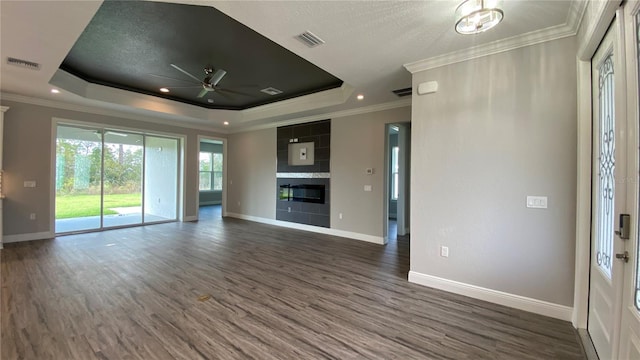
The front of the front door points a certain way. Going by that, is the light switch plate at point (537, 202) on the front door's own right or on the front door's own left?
on the front door's own right

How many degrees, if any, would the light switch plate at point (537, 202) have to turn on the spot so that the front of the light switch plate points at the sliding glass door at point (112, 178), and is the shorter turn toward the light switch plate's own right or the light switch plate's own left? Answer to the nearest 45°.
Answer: approximately 90° to the light switch plate's own right

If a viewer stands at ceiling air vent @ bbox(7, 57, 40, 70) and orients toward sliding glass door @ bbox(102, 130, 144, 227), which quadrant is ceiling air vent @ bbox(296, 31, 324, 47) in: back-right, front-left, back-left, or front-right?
back-right

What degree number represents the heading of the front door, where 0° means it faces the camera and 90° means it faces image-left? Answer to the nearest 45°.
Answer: approximately 90°
